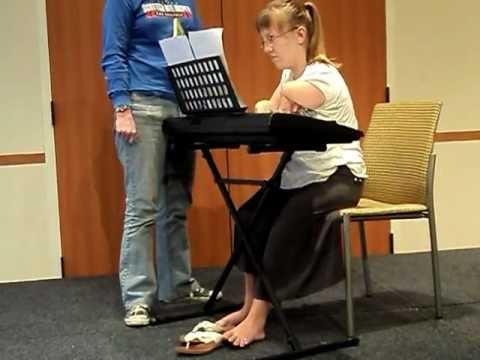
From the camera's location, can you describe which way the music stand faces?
facing away from the viewer and to the right of the viewer
